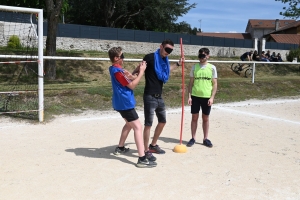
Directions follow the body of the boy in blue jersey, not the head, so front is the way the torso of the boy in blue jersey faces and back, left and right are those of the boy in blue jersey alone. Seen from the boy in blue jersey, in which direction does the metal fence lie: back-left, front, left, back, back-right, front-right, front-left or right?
left

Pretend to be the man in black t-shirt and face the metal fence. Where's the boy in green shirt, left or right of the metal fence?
right

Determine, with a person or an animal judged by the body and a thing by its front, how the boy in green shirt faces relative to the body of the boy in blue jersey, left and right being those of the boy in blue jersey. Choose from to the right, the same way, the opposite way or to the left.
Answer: to the right

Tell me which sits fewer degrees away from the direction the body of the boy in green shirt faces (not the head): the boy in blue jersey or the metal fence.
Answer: the boy in blue jersey

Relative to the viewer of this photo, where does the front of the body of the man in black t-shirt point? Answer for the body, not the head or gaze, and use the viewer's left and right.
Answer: facing the viewer and to the right of the viewer

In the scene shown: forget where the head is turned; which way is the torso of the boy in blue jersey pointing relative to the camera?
to the viewer's right

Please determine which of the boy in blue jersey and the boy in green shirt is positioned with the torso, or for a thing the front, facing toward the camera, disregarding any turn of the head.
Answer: the boy in green shirt

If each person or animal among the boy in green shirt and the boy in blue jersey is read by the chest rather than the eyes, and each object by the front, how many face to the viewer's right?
1

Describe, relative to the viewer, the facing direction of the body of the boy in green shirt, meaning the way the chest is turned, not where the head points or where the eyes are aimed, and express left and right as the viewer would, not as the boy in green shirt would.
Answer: facing the viewer

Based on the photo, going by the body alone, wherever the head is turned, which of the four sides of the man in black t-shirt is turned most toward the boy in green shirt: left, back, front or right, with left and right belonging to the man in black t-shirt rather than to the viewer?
left

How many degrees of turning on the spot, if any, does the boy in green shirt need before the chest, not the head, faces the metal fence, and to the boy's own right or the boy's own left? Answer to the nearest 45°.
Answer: approximately 180°

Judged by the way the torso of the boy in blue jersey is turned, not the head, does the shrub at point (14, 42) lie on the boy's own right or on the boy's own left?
on the boy's own left

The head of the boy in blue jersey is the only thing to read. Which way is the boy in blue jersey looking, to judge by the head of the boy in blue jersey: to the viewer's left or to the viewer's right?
to the viewer's right
